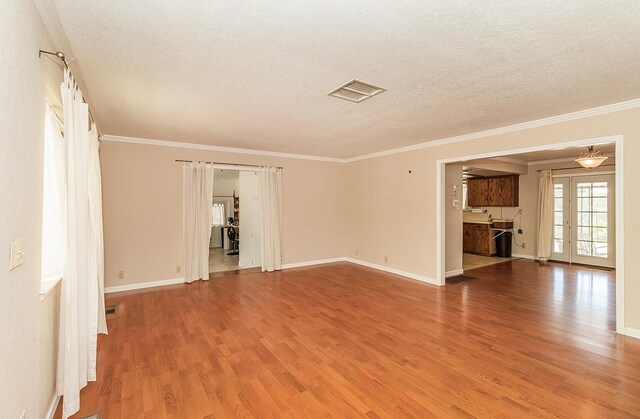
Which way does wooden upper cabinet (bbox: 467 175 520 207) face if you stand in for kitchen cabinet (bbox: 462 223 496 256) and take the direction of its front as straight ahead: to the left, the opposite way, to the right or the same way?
the same way

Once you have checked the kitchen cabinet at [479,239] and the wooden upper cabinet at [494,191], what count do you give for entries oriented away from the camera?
0

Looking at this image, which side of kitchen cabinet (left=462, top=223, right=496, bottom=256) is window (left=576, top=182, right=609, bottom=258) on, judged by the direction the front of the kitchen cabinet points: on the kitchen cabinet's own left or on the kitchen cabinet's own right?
on the kitchen cabinet's own left

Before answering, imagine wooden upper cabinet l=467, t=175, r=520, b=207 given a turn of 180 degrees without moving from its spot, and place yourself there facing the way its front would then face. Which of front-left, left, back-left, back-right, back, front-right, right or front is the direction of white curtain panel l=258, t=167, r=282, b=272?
back

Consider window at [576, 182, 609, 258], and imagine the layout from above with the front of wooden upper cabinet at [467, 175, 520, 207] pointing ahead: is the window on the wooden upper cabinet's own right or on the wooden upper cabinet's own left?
on the wooden upper cabinet's own left

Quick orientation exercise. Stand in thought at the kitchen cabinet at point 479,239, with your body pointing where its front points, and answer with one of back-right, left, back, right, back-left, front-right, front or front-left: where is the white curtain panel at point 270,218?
front

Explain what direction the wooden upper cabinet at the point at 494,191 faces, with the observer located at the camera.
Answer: facing the viewer and to the left of the viewer
